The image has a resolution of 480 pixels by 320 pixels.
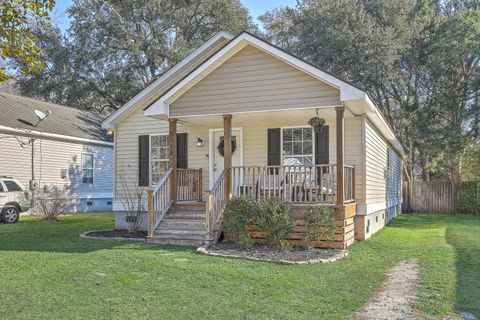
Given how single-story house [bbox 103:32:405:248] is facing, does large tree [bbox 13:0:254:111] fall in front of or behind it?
behind

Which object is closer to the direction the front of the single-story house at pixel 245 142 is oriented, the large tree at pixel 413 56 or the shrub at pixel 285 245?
the shrub

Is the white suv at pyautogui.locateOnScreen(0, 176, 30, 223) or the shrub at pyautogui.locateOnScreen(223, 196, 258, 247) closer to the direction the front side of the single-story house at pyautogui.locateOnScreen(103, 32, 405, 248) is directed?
the shrub

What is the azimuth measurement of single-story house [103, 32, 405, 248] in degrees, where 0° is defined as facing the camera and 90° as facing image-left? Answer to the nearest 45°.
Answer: approximately 0°

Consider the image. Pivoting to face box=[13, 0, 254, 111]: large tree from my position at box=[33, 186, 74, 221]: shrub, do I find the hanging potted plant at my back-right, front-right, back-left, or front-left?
back-right

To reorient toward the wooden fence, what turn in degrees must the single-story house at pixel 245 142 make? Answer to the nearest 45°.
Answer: approximately 135° to its left

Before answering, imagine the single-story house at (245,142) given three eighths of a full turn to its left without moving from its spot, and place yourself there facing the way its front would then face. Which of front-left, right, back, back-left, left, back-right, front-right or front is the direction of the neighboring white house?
left

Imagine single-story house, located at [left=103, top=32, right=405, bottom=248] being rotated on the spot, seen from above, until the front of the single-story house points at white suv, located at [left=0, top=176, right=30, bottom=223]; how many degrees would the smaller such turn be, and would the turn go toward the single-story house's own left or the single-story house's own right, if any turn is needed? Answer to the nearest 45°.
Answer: approximately 135° to the single-story house's own right

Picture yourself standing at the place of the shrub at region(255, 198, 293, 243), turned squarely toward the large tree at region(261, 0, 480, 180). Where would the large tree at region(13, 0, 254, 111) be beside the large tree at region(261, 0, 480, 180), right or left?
left

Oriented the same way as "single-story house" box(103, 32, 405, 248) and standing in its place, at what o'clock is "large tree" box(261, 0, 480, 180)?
The large tree is roughly at 7 o'clock from the single-story house.

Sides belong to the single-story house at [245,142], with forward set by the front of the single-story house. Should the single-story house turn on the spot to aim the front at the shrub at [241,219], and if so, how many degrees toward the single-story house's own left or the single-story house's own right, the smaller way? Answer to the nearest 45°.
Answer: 0° — it already faces it
